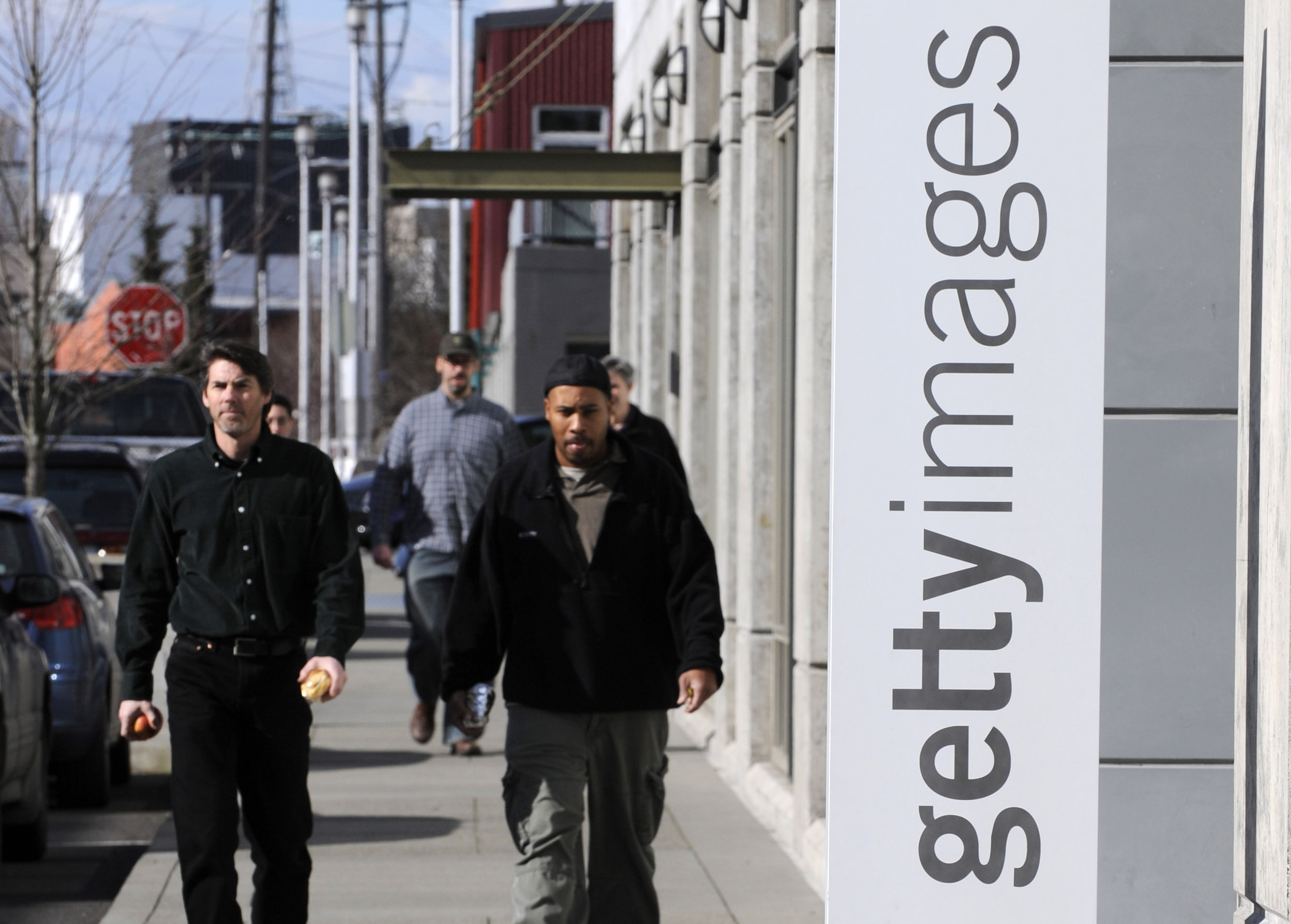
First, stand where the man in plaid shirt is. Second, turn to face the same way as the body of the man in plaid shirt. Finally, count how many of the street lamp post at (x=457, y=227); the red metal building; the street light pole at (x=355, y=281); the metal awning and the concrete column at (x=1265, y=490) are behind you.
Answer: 4

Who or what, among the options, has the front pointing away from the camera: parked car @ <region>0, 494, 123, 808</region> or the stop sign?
the parked car

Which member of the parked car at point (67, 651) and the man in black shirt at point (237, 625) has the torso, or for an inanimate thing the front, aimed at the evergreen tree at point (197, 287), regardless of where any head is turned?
the parked car

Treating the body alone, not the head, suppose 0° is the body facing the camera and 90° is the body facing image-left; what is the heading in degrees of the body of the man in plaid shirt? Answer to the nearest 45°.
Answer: approximately 0°

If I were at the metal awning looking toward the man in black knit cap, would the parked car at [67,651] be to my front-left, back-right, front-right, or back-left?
front-right

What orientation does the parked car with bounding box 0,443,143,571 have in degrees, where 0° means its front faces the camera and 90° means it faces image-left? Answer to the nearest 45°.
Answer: approximately 180°

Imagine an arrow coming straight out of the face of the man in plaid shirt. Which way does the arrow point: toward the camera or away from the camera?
toward the camera

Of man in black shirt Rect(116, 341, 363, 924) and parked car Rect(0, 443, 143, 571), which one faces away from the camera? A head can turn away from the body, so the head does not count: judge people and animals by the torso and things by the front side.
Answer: the parked car

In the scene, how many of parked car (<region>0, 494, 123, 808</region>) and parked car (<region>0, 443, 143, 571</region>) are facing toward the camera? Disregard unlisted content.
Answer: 0

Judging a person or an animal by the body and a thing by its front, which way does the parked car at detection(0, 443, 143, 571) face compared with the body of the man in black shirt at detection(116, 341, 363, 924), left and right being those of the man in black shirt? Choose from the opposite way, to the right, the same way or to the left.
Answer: the opposite way

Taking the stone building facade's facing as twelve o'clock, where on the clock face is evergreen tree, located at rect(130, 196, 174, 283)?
The evergreen tree is roughly at 2 o'clock from the stone building facade.

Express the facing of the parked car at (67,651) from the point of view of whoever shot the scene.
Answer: facing away from the viewer

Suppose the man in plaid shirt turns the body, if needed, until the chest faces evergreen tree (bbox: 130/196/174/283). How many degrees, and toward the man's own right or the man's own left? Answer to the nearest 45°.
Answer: approximately 180°

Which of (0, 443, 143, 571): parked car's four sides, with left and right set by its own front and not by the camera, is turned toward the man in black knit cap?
back

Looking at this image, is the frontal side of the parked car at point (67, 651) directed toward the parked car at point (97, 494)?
yes

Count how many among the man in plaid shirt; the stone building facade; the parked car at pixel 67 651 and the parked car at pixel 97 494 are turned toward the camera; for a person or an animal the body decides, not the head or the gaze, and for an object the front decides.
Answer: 1

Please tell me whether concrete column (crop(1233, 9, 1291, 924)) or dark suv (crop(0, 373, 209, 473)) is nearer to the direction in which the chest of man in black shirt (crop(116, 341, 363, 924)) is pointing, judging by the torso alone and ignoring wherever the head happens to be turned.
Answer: the concrete column

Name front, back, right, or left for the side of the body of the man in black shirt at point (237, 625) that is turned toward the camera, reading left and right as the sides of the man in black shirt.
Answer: front

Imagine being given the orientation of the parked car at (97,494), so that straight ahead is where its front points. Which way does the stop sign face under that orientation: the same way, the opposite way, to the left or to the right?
the opposite way

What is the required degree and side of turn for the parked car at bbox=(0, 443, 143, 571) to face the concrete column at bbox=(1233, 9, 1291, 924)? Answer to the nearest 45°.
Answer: approximately 180°

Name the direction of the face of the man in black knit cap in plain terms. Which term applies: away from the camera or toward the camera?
toward the camera
